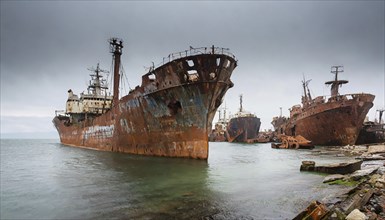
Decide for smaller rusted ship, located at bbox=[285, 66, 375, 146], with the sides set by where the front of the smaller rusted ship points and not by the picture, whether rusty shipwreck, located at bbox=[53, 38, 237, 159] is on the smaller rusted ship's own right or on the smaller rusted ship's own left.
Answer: on the smaller rusted ship's own right

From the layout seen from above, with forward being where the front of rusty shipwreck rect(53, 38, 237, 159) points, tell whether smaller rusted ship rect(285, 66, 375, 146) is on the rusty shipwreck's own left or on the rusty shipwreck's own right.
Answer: on the rusty shipwreck's own left

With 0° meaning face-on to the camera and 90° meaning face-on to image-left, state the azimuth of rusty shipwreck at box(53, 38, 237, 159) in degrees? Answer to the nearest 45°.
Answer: approximately 315°

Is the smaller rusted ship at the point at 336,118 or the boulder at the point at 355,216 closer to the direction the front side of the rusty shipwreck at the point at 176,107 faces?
the boulder

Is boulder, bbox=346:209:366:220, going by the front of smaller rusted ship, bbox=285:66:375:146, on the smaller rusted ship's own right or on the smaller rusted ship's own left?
on the smaller rusted ship's own right
